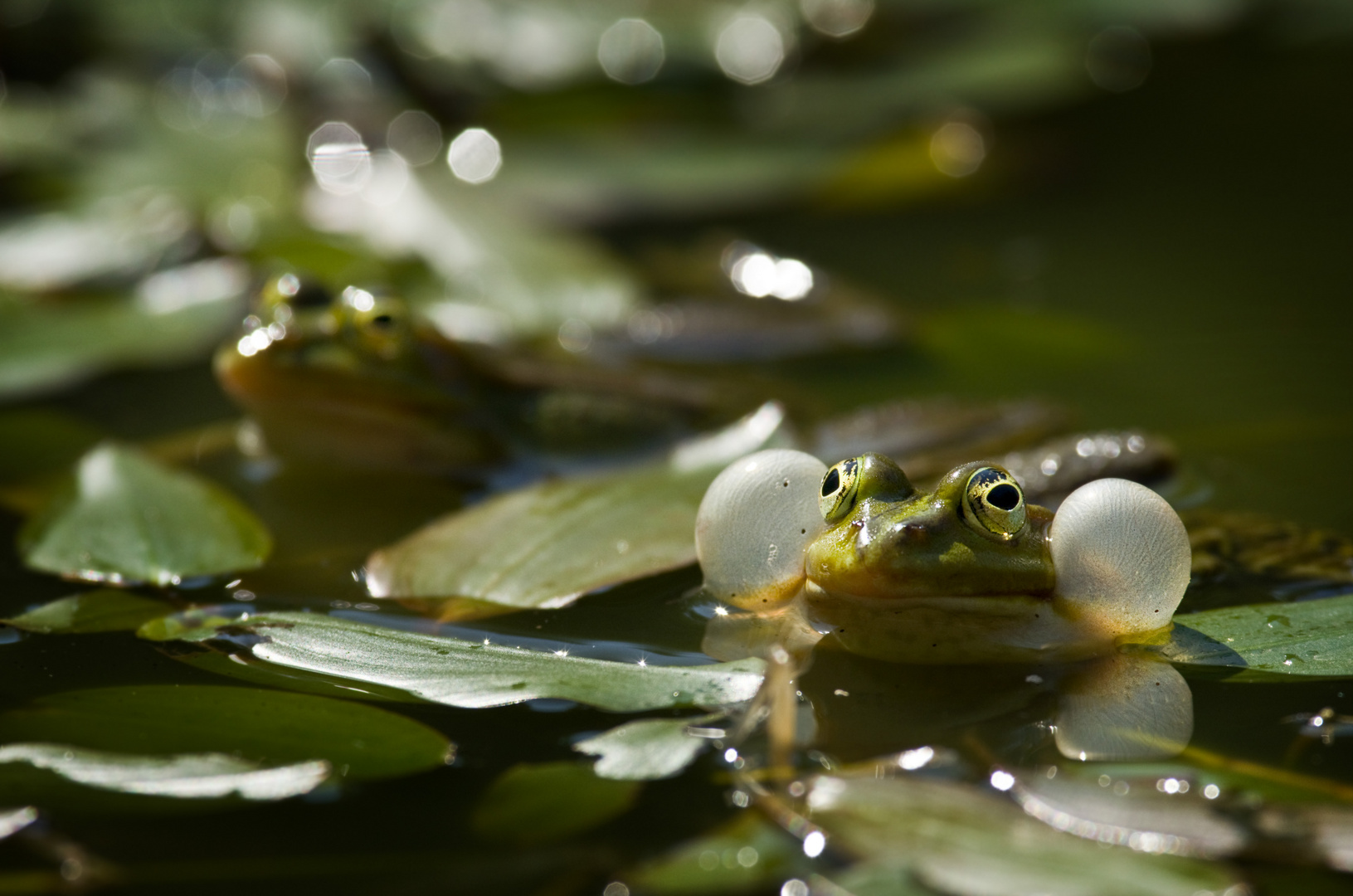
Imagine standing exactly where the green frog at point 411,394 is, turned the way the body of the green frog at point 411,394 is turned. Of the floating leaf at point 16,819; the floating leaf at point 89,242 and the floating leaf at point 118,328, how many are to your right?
2

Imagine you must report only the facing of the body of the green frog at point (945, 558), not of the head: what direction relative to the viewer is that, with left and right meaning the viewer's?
facing the viewer and to the left of the viewer

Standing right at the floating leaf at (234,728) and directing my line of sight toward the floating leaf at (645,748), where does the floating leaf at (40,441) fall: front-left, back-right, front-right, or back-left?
back-left

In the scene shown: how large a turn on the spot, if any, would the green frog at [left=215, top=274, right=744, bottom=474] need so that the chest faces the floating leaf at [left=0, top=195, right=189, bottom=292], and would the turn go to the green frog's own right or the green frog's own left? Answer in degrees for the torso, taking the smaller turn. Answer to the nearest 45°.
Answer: approximately 90° to the green frog's own right

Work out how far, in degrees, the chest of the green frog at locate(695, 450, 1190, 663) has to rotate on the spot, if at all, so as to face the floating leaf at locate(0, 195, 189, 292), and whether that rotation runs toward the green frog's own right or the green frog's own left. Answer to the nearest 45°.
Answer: approximately 90° to the green frog's own right

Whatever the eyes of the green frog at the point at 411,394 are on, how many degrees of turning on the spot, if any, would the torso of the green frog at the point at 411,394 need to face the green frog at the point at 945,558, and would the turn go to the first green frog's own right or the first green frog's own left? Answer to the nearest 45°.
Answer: approximately 90° to the first green frog's own left

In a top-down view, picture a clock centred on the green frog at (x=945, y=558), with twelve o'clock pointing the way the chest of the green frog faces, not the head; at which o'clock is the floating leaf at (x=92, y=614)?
The floating leaf is roughly at 2 o'clock from the green frog.

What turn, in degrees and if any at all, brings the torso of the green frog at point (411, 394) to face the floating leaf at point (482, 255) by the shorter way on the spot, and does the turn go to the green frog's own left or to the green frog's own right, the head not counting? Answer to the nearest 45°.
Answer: approximately 135° to the green frog's own right

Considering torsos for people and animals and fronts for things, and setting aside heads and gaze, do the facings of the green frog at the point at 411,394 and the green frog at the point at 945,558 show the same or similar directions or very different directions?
same or similar directions

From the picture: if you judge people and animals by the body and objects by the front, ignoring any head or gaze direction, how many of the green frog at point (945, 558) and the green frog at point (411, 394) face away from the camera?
0

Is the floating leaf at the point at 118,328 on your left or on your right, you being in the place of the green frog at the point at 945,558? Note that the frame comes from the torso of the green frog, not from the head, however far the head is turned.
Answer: on your right

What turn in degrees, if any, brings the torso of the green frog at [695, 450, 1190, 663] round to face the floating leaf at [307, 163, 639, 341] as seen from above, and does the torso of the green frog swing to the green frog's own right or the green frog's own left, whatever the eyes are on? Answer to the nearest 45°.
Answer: approximately 90° to the green frog's own right

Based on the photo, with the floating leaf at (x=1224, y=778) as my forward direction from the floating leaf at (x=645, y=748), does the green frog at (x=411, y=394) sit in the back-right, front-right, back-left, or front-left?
back-left
